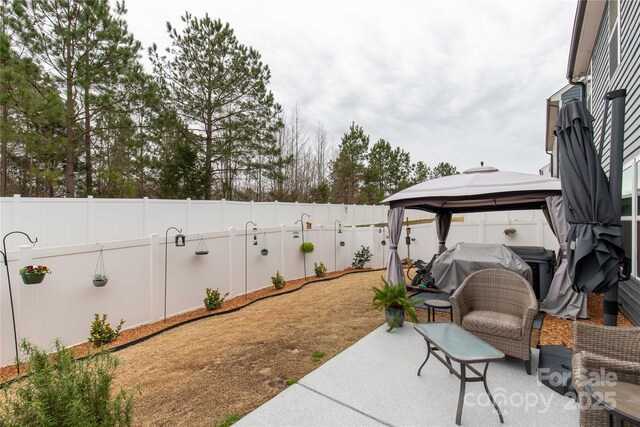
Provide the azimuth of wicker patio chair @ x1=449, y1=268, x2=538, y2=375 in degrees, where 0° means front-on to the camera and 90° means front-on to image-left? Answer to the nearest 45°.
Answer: approximately 45°

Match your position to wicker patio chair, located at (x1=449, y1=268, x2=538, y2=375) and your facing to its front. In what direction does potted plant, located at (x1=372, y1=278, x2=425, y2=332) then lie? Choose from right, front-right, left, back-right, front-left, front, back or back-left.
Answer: front-right

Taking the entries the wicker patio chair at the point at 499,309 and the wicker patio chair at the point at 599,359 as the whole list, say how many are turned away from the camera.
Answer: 0

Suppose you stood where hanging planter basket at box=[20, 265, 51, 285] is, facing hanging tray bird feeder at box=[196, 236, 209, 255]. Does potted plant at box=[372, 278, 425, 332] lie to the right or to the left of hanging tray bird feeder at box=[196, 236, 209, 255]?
right

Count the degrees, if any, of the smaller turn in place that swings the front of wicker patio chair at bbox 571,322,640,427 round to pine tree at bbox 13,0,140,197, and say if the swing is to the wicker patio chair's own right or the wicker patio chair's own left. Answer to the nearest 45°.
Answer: approximately 90° to the wicker patio chair's own right

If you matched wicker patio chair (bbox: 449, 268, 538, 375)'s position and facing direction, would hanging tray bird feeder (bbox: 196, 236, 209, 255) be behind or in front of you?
in front

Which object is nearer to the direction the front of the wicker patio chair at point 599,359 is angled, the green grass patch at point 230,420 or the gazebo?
the green grass patch

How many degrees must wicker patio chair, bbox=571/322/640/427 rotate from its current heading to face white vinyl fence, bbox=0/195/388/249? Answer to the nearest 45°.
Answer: approximately 90° to its right

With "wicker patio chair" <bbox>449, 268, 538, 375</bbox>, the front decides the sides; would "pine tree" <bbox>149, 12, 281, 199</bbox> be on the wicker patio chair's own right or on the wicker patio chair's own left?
on the wicker patio chair's own right

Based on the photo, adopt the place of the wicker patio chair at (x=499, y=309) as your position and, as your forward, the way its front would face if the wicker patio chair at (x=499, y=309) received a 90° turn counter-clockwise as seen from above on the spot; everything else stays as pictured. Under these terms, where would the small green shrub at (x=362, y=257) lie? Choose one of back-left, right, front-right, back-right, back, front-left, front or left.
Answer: back
